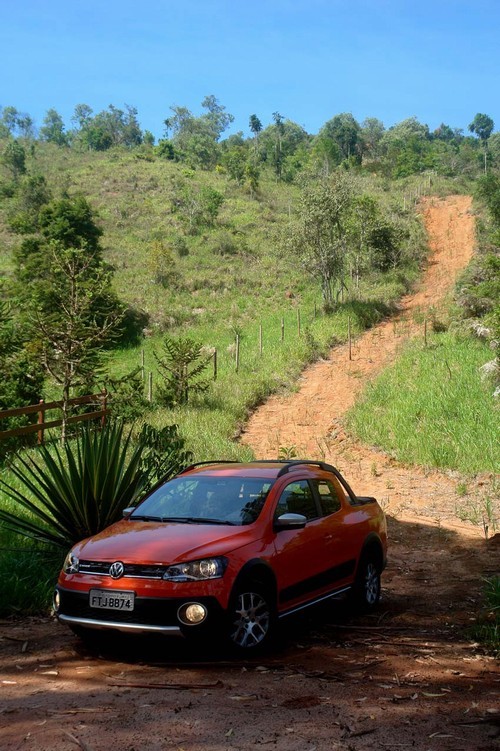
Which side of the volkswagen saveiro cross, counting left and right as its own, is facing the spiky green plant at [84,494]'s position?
right

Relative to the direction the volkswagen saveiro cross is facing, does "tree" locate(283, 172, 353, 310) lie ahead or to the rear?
to the rear

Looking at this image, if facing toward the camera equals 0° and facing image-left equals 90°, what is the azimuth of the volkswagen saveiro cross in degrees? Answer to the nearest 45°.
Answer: approximately 45°

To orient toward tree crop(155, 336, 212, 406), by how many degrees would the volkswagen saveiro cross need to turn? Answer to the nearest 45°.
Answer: approximately 135° to its right

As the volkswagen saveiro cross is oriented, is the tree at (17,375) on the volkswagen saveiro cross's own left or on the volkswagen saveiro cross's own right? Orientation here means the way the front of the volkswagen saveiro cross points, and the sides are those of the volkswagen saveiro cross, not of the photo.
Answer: on the volkswagen saveiro cross's own right

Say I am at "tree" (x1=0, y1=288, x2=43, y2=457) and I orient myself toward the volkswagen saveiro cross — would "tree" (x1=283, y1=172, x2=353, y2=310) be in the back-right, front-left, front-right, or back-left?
back-left
